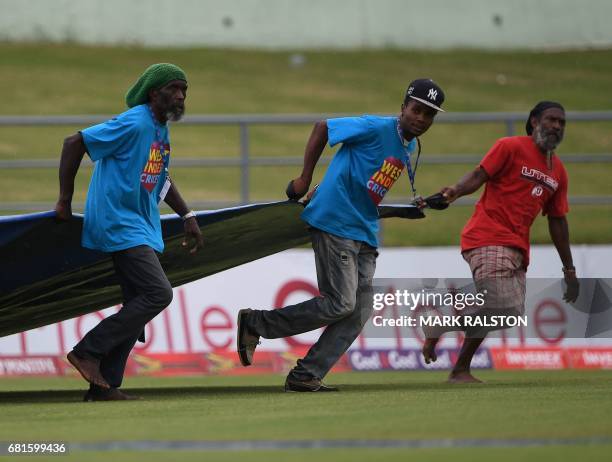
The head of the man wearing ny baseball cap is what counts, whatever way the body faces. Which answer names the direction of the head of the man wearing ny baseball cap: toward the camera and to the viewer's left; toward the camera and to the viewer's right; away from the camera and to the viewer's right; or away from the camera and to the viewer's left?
toward the camera and to the viewer's right

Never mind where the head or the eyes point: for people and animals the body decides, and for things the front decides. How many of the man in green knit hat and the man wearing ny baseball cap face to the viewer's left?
0

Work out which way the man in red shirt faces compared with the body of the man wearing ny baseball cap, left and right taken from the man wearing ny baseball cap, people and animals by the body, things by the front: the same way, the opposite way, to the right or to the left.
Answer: the same way

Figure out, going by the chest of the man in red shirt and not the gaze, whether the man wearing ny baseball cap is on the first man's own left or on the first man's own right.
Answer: on the first man's own right

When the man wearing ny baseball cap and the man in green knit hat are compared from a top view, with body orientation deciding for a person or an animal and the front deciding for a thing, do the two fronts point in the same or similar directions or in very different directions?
same or similar directions

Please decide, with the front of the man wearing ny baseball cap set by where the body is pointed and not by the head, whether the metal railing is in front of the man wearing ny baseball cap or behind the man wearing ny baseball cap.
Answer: behind

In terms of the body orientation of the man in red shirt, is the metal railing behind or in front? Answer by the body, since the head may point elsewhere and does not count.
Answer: behind

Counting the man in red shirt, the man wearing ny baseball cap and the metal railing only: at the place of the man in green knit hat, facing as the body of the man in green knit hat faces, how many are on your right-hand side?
0

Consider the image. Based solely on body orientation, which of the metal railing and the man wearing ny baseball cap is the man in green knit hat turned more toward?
the man wearing ny baseball cap

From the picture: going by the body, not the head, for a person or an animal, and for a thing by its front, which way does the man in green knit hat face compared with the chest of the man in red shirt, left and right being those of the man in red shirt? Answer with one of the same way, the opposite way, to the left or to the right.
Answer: the same way
